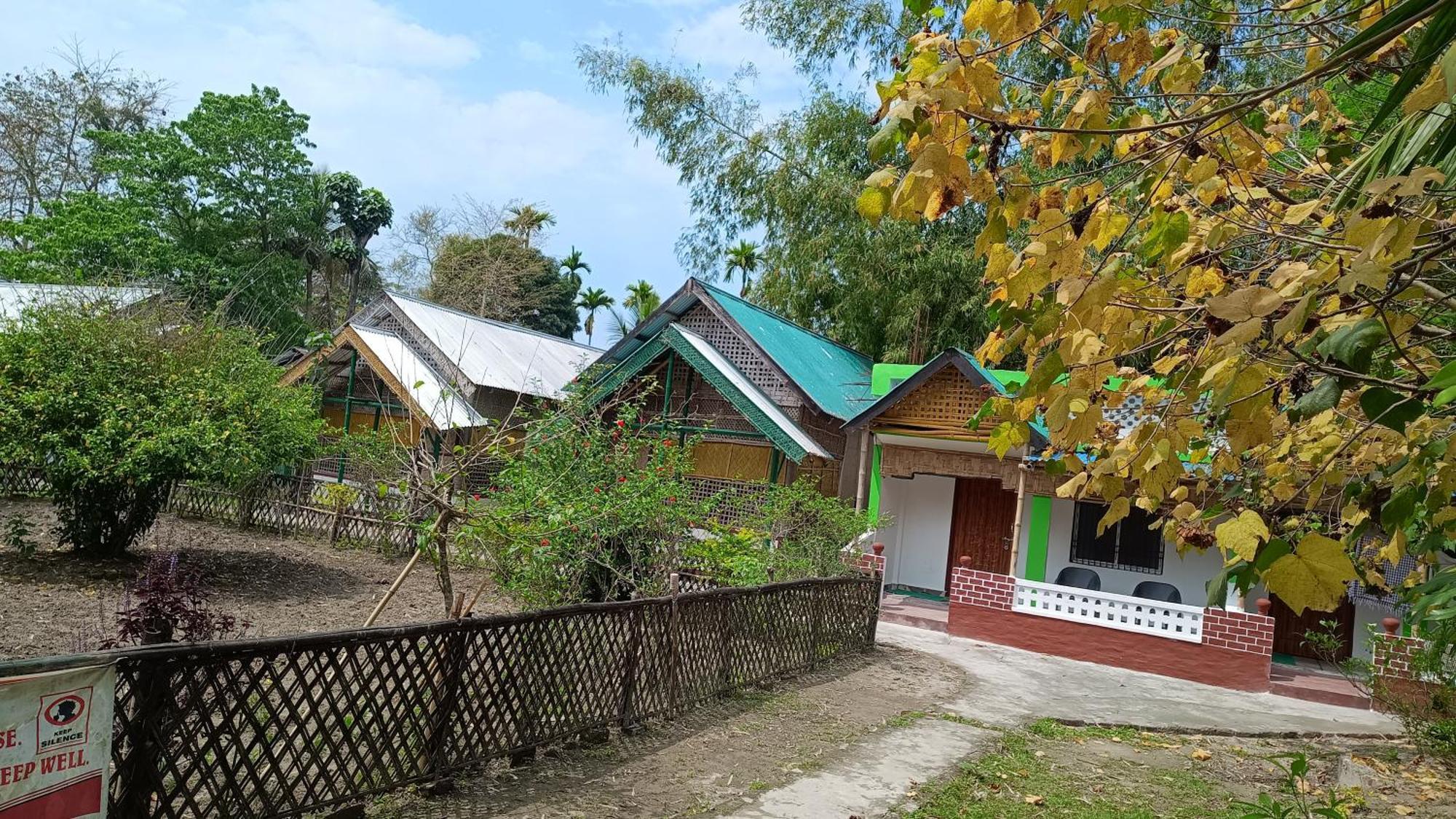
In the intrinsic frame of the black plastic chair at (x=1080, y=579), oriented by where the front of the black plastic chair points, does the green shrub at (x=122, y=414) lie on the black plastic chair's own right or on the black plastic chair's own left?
on the black plastic chair's own right

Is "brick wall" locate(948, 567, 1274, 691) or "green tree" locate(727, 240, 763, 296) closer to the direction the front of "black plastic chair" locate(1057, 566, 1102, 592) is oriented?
the brick wall

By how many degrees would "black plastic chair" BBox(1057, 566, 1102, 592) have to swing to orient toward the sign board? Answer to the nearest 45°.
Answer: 0° — it already faces it

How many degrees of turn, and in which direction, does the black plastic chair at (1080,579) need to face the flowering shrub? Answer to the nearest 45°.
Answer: approximately 45° to its right

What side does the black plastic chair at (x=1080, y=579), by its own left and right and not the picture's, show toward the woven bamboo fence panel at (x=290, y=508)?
right

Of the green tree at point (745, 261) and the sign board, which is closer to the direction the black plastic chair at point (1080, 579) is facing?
the sign board

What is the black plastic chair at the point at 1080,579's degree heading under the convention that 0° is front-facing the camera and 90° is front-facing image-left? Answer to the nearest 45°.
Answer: approximately 0°

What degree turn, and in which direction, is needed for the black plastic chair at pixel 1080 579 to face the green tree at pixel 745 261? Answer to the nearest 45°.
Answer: approximately 135° to its right

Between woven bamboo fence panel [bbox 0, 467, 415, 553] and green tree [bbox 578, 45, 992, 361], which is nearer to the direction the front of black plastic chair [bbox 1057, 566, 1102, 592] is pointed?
the woven bamboo fence panel

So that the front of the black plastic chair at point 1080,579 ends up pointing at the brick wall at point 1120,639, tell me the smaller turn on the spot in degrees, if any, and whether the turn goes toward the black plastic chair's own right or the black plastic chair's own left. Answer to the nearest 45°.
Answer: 0° — it already faces it

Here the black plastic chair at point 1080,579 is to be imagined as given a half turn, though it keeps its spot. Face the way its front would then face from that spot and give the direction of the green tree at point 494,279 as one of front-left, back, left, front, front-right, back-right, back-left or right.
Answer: front-left
